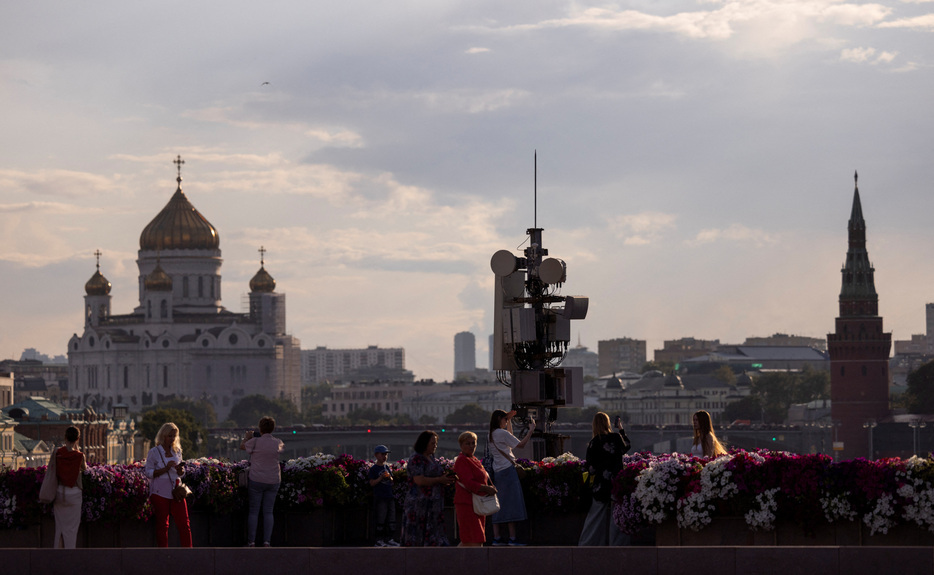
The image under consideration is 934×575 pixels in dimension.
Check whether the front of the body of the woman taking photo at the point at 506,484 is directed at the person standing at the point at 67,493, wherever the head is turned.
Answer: no

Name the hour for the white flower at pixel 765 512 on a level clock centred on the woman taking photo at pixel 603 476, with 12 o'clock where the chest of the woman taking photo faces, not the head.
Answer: The white flower is roughly at 2 o'clock from the woman taking photo.

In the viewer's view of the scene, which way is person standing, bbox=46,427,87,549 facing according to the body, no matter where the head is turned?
away from the camera

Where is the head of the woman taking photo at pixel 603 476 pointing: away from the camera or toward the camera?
away from the camera

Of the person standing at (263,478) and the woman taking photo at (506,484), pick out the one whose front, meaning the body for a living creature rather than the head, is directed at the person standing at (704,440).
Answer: the woman taking photo

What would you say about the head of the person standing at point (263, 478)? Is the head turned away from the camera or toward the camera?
away from the camera

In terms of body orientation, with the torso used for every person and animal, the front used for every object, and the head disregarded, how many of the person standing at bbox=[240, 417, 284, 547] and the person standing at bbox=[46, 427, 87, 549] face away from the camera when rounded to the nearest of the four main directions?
2

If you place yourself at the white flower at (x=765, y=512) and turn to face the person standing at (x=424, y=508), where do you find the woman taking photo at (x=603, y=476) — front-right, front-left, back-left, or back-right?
front-right

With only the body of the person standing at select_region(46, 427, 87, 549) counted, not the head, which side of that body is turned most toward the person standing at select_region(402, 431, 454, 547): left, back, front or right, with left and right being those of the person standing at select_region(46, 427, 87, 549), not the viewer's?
right

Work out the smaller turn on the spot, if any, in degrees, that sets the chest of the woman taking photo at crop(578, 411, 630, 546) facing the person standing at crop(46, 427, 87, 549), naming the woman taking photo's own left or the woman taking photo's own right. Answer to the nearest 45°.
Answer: approximately 135° to the woman taking photo's own left

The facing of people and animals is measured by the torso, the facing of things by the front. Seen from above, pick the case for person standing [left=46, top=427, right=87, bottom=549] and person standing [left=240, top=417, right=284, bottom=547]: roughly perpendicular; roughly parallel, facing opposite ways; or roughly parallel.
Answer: roughly parallel

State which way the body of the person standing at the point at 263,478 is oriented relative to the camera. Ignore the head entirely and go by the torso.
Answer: away from the camera
